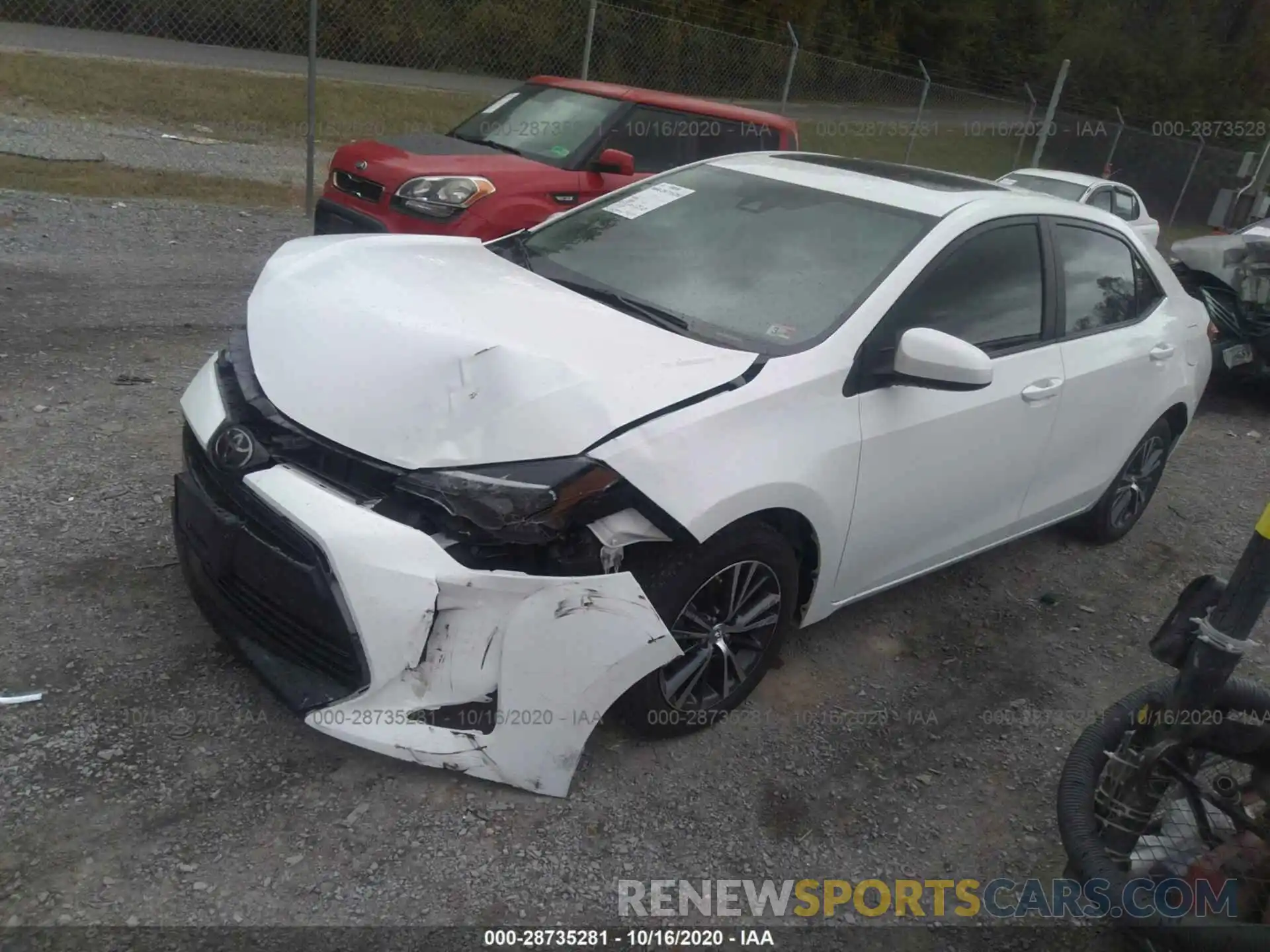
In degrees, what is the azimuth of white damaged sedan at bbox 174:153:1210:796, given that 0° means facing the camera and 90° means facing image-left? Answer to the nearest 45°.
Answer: approximately 45°

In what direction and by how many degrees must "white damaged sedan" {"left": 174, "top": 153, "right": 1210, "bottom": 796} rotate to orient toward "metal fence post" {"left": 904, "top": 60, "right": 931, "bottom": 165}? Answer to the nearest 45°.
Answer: approximately 135° to its right

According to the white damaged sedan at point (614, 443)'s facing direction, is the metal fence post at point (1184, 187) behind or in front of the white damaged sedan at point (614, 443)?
behind

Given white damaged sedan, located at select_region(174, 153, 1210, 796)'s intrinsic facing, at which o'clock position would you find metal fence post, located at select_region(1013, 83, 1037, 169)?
The metal fence post is roughly at 5 o'clock from the white damaged sedan.

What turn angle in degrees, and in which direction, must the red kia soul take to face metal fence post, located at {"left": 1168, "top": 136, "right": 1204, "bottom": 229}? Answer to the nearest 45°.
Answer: approximately 180°

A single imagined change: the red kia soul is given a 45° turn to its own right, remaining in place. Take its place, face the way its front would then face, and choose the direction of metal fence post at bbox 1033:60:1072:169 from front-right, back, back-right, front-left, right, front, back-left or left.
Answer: back-right

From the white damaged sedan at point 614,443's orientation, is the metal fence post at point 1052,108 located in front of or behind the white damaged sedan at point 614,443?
behind

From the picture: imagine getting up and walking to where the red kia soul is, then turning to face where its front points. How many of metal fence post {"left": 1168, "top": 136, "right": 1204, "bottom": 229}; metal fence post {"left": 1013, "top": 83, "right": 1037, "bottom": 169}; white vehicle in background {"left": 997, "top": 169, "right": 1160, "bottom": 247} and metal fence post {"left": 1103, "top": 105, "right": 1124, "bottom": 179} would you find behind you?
4

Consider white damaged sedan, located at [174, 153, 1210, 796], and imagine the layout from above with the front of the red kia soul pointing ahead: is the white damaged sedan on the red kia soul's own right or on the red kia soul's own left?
on the red kia soul's own left

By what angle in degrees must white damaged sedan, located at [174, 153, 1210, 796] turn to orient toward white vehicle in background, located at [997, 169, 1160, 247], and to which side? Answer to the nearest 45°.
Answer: approximately 135° to its right

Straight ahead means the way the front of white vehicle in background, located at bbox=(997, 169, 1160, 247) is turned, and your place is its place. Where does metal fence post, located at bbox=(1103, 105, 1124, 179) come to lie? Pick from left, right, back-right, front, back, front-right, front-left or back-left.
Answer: back-right

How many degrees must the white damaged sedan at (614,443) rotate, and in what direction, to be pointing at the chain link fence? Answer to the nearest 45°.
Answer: approximately 135° to its right
